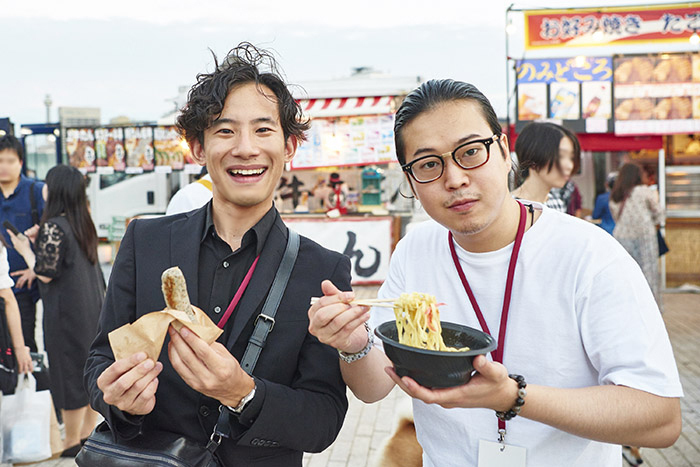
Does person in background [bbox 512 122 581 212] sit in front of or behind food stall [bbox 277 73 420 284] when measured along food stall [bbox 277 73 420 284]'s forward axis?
in front

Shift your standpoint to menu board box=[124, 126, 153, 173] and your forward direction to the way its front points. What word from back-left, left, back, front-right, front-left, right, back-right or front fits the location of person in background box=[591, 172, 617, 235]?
front-left

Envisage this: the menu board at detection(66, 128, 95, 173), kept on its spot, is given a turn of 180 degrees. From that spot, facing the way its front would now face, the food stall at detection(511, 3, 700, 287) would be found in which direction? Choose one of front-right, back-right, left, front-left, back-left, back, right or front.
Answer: back-right

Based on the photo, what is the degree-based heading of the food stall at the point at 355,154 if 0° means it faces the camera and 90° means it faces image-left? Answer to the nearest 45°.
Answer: approximately 0°

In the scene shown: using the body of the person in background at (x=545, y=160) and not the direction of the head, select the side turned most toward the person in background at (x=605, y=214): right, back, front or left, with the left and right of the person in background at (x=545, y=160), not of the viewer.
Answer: left

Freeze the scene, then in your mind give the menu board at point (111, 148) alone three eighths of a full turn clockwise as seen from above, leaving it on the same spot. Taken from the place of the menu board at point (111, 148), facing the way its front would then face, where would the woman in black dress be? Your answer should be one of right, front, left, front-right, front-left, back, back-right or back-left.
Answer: back-left

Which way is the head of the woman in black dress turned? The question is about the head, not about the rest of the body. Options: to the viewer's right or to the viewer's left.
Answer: to the viewer's left

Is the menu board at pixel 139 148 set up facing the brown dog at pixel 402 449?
yes
